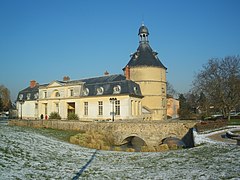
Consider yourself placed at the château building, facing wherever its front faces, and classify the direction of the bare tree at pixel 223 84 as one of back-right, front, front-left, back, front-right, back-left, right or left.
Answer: left

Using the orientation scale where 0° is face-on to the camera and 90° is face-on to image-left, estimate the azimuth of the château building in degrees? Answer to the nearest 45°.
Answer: approximately 45°
